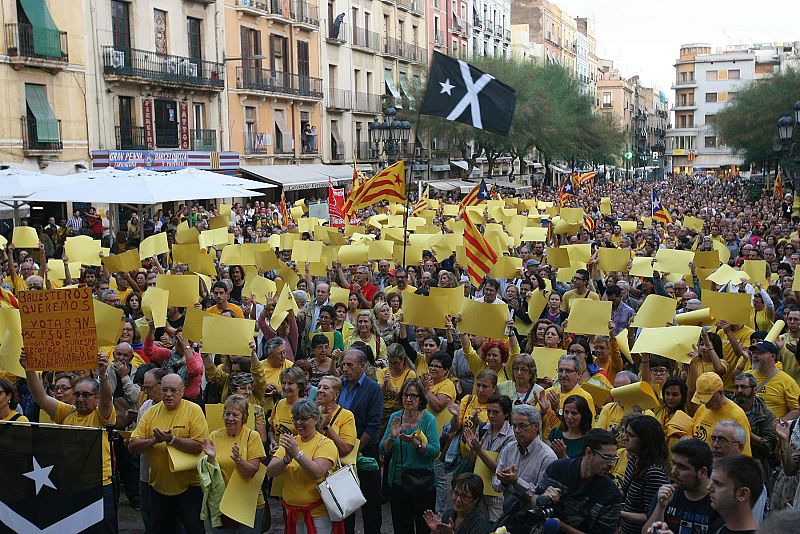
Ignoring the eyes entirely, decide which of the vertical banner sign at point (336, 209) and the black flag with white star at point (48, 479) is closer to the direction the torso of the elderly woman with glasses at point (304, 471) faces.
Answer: the black flag with white star

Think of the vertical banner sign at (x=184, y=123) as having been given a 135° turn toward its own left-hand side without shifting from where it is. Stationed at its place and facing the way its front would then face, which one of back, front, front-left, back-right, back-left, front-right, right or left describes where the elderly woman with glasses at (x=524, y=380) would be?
back-right

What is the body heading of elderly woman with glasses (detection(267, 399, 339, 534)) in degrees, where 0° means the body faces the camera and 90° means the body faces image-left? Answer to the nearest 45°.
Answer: approximately 45°

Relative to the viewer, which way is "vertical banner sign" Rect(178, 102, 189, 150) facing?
toward the camera

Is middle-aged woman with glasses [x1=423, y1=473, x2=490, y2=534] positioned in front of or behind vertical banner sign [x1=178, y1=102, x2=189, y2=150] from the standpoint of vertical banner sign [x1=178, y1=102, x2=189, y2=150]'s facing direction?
in front

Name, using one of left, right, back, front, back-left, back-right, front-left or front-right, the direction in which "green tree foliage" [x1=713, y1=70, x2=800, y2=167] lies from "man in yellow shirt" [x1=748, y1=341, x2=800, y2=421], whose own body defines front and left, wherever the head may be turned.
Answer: back-right

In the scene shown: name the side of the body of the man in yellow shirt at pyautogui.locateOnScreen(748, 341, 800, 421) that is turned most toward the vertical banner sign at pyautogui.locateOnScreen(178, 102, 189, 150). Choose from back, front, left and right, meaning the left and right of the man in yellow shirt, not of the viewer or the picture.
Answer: right

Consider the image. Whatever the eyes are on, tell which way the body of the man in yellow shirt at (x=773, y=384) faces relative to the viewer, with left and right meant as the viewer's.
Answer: facing the viewer and to the left of the viewer

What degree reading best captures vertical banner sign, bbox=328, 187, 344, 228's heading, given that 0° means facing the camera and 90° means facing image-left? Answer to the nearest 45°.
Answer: approximately 0°

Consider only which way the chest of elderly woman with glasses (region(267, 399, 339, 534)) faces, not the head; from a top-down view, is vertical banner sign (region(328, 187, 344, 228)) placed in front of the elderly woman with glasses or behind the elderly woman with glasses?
behind

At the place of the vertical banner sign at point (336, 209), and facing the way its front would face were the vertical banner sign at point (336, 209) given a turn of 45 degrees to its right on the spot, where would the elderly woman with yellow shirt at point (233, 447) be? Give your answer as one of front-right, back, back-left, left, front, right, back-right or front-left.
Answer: front-left

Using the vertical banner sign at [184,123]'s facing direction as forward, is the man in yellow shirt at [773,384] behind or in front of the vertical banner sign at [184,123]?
in front

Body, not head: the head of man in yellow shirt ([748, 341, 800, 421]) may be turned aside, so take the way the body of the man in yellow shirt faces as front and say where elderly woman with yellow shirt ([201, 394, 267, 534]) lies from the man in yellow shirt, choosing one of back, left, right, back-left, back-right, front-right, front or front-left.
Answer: front

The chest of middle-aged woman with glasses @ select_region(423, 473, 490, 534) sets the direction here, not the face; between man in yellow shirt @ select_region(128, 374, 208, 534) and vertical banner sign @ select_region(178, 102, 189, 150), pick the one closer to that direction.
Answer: the man in yellow shirt
